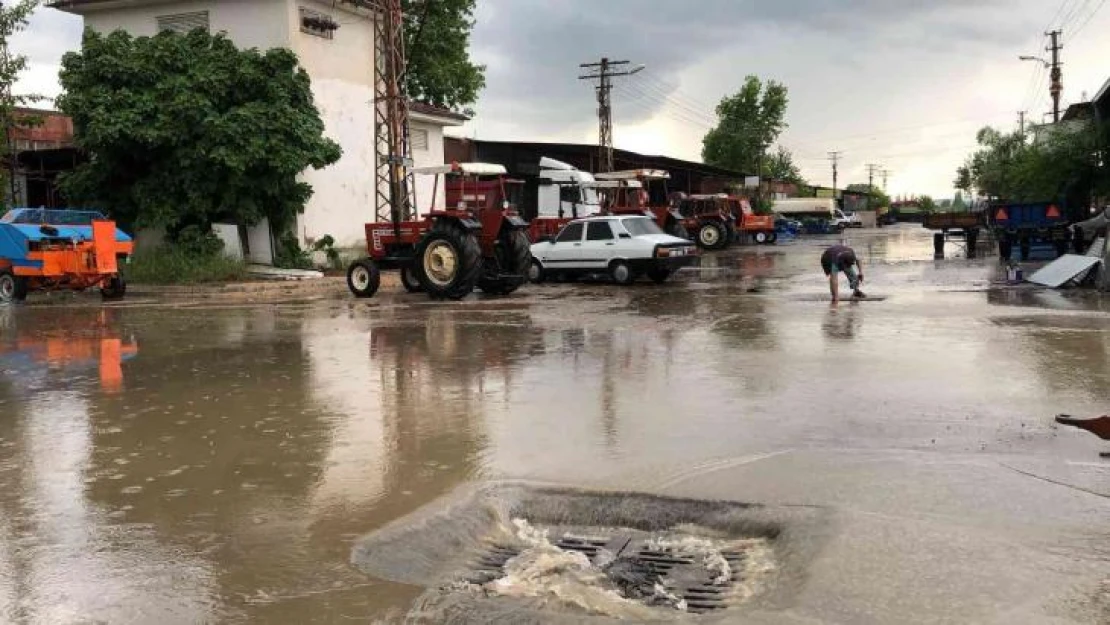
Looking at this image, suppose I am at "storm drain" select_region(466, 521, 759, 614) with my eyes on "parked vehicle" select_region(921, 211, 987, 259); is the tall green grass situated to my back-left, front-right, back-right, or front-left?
front-left

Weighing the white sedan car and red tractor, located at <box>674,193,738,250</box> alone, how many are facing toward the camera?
0

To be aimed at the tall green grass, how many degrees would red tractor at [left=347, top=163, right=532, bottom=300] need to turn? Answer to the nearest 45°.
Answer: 0° — it already faces it

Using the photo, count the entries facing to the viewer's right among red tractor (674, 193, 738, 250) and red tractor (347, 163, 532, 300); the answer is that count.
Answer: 0

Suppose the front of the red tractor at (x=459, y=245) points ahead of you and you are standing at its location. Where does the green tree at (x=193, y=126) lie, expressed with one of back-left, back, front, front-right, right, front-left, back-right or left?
front

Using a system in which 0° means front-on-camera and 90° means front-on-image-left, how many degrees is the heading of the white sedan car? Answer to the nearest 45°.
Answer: approximately 135°

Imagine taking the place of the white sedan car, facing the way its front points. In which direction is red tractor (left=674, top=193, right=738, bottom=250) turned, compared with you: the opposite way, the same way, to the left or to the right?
the same way

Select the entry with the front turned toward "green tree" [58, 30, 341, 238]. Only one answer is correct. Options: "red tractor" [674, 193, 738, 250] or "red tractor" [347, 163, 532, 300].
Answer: "red tractor" [347, 163, 532, 300]

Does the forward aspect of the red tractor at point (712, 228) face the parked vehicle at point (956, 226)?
no

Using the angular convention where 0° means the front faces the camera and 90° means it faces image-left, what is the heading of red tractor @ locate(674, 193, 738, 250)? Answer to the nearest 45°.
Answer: approximately 135°

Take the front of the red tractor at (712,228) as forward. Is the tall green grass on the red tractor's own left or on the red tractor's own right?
on the red tractor's own left

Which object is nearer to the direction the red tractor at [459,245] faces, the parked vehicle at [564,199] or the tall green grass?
the tall green grass
